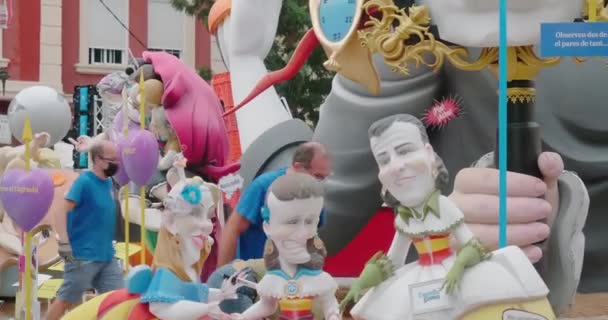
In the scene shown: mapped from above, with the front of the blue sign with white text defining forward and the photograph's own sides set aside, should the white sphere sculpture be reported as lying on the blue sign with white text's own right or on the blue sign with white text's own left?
on the blue sign with white text's own right

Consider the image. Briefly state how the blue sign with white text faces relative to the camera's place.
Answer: facing the viewer

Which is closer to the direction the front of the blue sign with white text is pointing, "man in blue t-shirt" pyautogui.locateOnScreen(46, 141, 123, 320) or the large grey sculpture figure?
the man in blue t-shirt

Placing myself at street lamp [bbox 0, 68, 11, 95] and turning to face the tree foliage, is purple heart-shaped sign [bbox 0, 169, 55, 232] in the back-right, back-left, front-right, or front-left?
front-right

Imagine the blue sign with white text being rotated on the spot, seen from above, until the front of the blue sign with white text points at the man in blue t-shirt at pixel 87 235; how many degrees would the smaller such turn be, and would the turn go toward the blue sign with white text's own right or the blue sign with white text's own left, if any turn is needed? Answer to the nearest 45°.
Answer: approximately 90° to the blue sign with white text's own right

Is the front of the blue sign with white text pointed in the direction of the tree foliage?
no

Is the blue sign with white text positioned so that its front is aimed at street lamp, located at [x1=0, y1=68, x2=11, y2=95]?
no
